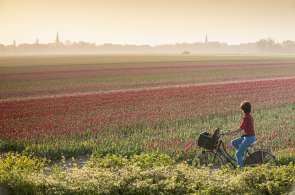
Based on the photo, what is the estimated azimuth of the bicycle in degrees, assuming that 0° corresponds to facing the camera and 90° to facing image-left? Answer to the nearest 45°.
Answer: approximately 90°

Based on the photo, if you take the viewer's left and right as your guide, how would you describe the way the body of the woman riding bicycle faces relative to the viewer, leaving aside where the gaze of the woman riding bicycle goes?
facing to the left of the viewer
